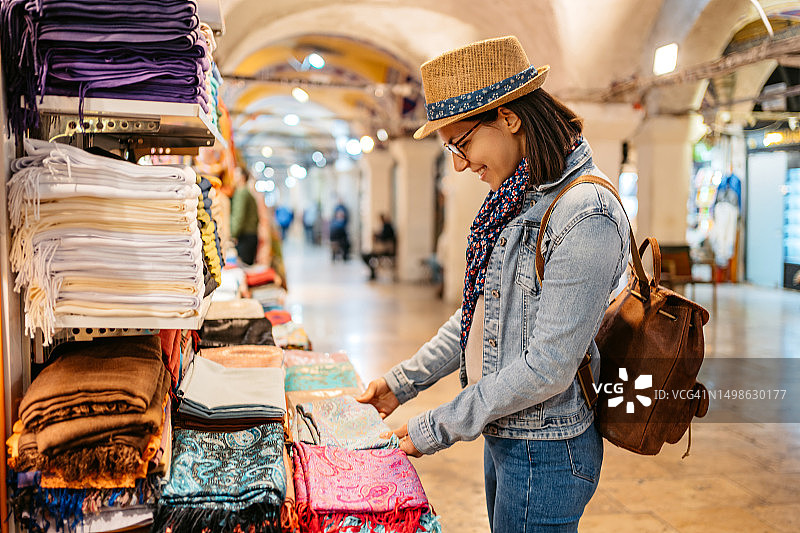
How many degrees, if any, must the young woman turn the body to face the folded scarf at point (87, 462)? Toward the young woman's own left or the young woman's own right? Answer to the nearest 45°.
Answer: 0° — they already face it

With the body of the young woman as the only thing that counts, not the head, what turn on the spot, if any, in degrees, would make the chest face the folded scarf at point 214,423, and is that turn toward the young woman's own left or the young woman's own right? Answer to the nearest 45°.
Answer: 0° — they already face it

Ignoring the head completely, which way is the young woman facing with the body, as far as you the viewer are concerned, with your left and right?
facing to the left of the viewer

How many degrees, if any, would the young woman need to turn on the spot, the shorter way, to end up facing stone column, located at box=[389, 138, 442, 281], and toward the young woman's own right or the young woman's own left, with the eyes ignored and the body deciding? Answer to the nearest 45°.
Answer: approximately 90° to the young woman's own right

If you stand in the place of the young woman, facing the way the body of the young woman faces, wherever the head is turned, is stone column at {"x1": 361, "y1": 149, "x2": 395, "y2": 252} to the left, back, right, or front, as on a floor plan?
right

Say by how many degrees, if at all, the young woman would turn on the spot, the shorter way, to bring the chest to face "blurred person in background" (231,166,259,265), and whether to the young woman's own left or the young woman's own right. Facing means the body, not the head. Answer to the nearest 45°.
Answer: approximately 45° to the young woman's own right

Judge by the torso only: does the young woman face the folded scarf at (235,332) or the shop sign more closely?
the folded scarf

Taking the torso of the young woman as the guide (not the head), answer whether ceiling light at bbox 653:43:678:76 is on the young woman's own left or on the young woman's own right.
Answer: on the young woman's own right

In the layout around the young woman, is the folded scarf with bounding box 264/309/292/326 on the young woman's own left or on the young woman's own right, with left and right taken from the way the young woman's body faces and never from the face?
on the young woman's own right

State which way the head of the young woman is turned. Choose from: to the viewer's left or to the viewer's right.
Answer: to the viewer's left

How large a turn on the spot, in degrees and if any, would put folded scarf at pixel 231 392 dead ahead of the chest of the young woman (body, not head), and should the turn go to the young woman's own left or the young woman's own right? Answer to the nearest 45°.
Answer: approximately 45° to the young woman's own right

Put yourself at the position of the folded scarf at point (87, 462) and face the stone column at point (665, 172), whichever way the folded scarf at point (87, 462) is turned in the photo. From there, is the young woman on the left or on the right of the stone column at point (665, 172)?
right
